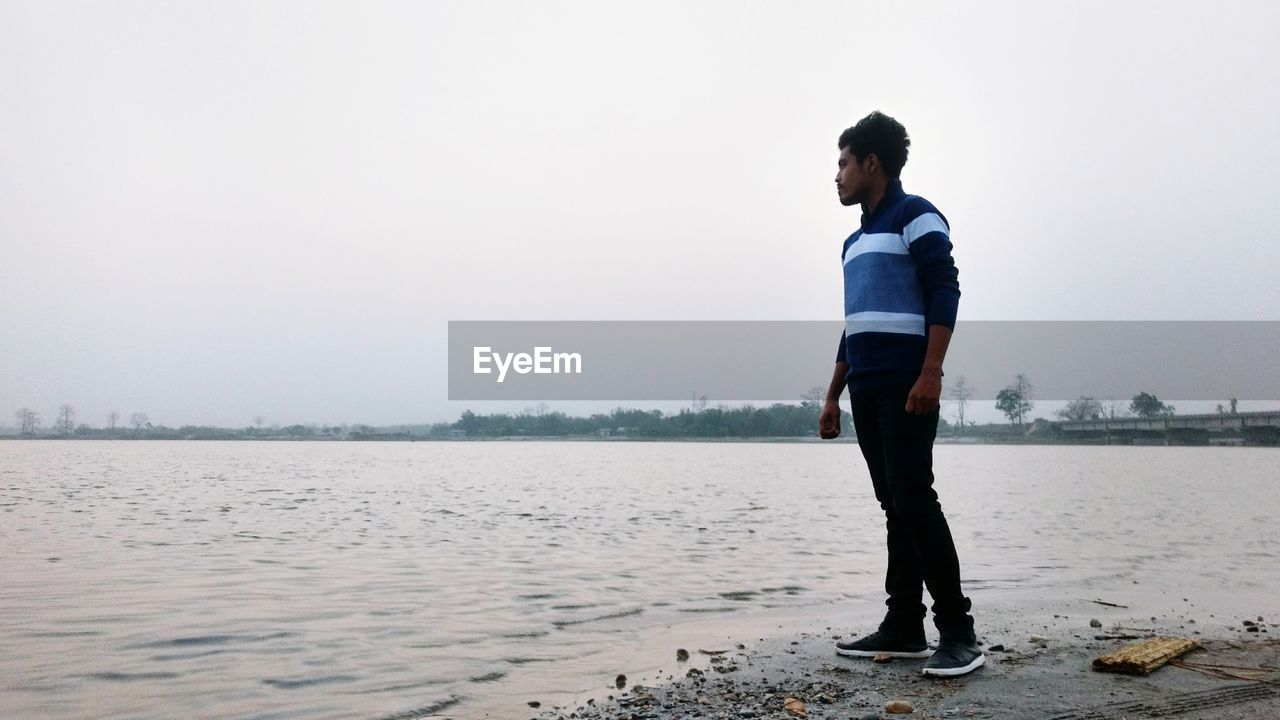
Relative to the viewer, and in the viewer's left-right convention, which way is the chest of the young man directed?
facing the viewer and to the left of the viewer

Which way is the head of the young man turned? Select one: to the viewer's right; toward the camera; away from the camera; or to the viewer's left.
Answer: to the viewer's left
